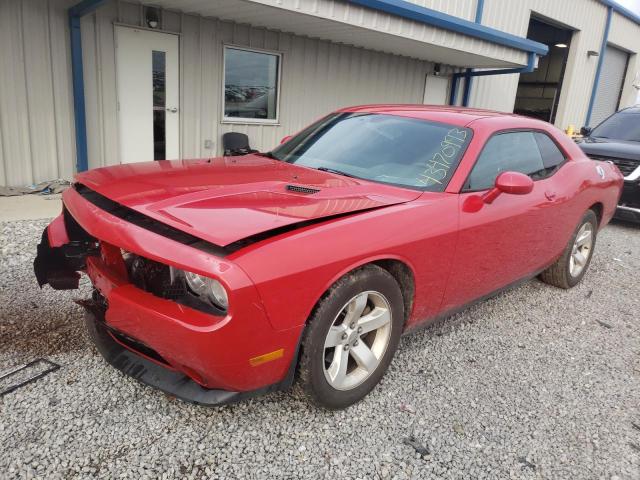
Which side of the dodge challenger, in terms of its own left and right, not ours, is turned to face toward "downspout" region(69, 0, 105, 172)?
right

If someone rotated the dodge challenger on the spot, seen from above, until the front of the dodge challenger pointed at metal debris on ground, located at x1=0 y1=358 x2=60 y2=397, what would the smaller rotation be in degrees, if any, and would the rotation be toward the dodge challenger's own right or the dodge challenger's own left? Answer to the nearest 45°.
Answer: approximately 45° to the dodge challenger's own right

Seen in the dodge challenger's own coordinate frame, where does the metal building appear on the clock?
The metal building is roughly at 4 o'clock from the dodge challenger.

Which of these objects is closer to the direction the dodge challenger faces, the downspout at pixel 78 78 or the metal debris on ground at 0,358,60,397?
the metal debris on ground

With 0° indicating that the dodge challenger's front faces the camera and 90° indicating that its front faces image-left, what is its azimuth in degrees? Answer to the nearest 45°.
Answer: approximately 45°

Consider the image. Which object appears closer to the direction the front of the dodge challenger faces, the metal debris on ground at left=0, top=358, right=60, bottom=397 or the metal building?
the metal debris on ground

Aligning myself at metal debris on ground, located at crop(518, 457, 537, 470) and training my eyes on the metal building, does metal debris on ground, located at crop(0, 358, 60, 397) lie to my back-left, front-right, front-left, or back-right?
front-left
